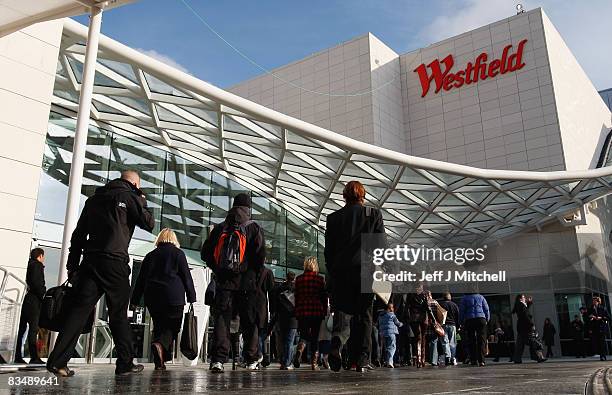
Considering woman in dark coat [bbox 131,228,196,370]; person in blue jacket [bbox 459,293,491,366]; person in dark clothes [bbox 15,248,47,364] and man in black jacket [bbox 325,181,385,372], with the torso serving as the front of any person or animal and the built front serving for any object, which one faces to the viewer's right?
person in dark clothes [bbox 15,248,47,364]

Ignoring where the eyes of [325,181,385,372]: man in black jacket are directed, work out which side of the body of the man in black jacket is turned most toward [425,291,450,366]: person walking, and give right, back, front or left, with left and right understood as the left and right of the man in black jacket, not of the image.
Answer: front

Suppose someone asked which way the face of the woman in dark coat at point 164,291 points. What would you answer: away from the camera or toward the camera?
away from the camera

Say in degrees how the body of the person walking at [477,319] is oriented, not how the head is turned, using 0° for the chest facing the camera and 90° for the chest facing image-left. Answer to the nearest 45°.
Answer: approximately 180°

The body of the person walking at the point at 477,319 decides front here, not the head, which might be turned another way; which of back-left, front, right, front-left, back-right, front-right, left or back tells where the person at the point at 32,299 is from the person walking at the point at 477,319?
back-left

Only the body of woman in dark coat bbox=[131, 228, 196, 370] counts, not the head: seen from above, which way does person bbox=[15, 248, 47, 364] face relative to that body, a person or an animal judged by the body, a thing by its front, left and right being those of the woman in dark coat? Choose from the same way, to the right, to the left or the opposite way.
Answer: to the right

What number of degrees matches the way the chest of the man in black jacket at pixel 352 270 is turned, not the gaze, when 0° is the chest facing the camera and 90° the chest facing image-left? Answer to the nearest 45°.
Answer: approximately 180°

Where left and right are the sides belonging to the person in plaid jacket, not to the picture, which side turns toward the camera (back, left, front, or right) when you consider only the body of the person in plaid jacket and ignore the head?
back

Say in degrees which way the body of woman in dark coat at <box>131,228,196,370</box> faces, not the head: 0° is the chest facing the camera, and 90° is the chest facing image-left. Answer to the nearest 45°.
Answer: approximately 180°

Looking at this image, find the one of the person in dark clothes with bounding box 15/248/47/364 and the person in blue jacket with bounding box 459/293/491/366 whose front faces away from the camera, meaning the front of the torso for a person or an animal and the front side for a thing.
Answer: the person in blue jacket with bounding box 459/293/491/366
